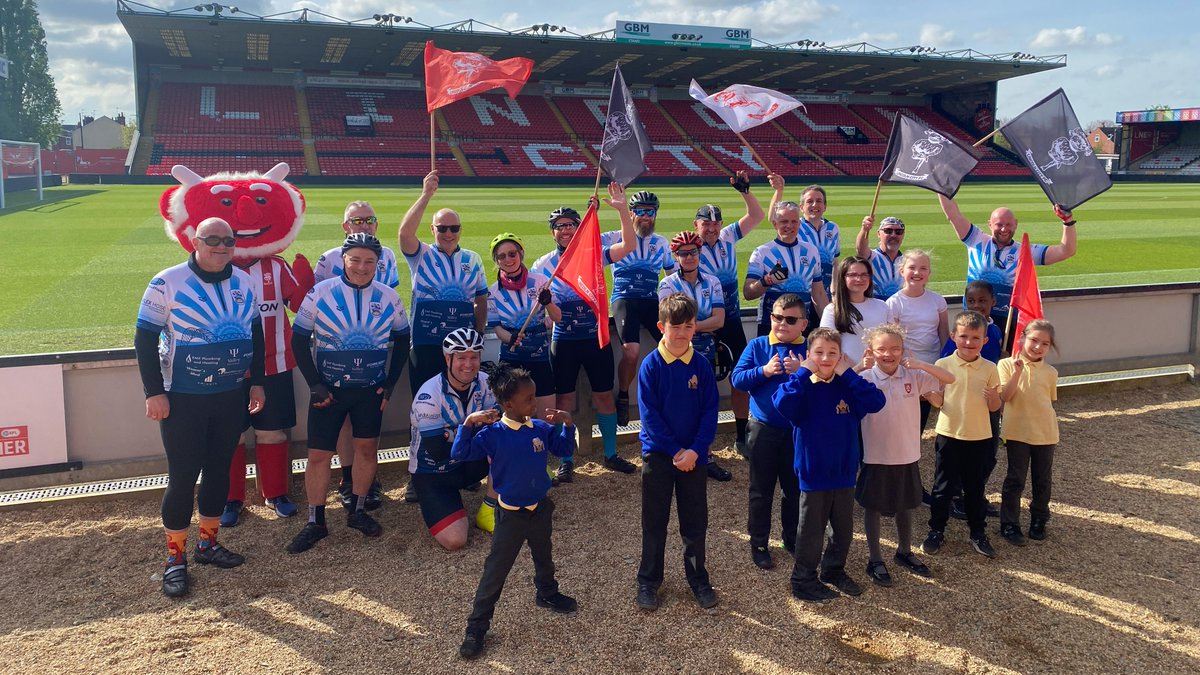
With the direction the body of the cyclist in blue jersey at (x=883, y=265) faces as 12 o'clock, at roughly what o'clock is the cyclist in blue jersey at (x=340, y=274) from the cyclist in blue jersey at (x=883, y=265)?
the cyclist in blue jersey at (x=340, y=274) is roughly at 2 o'clock from the cyclist in blue jersey at (x=883, y=265).

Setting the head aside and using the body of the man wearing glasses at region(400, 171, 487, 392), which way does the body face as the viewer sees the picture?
toward the camera

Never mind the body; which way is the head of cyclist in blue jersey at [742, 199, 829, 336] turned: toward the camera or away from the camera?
toward the camera

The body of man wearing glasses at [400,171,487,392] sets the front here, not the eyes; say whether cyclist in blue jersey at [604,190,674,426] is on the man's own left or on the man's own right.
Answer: on the man's own left

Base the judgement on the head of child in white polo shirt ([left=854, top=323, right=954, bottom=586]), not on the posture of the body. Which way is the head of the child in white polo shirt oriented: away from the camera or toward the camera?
toward the camera

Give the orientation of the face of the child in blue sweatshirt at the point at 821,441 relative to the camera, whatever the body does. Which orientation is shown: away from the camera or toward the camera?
toward the camera

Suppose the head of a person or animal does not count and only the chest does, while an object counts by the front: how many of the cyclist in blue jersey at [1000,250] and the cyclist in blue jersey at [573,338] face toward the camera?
2

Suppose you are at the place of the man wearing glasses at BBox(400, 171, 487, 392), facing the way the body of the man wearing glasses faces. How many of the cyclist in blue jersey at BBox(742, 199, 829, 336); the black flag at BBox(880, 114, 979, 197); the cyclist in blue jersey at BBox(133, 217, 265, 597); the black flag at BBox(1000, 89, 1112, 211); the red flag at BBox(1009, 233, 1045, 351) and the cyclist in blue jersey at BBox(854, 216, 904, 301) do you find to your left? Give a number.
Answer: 5

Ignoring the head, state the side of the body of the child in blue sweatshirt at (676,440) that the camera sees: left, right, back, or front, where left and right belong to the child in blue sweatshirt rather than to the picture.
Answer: front

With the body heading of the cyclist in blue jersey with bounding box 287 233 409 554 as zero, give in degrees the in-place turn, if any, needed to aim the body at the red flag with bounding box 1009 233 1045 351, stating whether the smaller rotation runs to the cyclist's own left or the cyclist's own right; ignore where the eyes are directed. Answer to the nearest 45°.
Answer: approximately 90° to the cyclist's own left

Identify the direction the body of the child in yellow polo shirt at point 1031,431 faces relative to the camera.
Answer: toward the camera

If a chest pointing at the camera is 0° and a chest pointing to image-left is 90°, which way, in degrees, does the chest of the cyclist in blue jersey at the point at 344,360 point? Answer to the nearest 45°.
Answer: approximately 0°

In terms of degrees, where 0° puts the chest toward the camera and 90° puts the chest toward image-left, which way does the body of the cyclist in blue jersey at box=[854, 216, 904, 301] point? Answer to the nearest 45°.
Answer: approximately 0°

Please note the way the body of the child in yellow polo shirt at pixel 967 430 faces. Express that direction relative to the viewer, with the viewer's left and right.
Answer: facing the viewer
